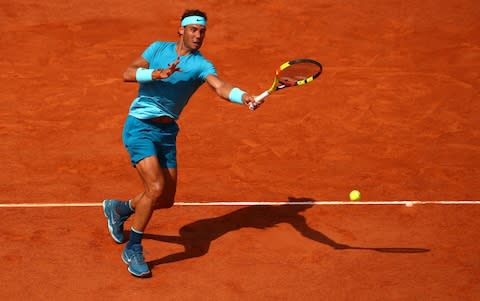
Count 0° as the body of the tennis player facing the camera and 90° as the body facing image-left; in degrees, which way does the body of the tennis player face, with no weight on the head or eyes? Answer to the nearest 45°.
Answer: approximately 315°
